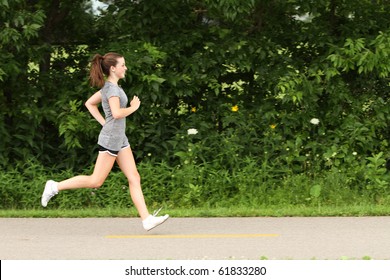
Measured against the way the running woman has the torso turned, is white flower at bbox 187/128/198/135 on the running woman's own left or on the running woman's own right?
on the running woman's own left

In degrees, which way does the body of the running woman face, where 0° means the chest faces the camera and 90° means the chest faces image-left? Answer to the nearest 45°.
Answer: approximately 270°

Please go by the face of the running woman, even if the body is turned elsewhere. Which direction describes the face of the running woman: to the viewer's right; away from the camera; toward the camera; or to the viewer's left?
to the viewer's right
